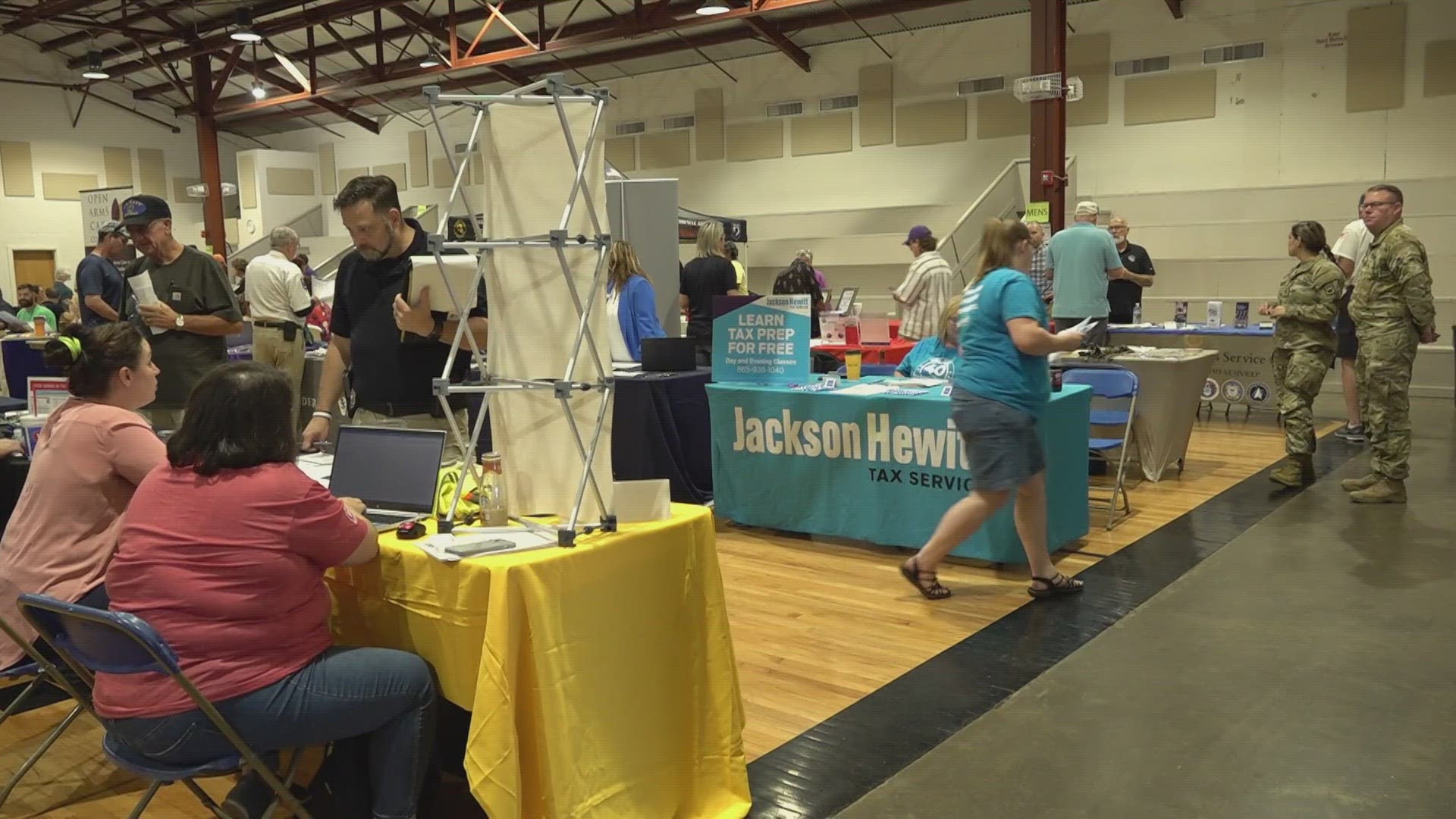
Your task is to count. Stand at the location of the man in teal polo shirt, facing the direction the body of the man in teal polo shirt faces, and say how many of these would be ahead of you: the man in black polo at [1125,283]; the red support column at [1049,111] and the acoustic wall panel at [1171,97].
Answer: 3

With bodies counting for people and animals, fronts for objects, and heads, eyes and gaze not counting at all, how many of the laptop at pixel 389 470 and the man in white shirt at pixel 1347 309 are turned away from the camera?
0

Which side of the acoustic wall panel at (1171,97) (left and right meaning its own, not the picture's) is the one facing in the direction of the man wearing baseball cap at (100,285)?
front

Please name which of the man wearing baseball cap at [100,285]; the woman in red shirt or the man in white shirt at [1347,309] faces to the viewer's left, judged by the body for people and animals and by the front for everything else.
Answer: the man in white shirt

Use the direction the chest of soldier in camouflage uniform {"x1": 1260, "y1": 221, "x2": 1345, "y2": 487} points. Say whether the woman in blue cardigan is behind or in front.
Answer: in front

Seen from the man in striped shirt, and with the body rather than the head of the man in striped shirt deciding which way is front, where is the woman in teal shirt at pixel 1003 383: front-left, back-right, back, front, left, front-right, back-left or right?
back-left

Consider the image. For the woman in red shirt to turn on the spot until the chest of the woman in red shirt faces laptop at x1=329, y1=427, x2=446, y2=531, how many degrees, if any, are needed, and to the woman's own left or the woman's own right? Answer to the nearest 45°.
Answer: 0° — they already face it

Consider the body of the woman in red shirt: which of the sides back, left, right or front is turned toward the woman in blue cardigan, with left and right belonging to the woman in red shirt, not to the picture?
front

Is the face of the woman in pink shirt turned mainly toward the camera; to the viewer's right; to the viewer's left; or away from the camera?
to the viewer's right

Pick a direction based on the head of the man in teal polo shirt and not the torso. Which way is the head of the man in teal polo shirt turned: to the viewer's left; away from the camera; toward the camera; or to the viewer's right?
away from the camera

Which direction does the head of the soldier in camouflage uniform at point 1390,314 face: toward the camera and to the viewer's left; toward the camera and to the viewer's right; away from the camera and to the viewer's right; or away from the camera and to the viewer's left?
toward the camera and to the viewer's left

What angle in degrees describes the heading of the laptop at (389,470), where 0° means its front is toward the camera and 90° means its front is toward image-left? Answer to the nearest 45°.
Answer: approximately 45°

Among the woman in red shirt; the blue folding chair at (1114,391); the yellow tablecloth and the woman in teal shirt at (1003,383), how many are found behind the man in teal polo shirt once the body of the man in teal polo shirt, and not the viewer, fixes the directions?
4

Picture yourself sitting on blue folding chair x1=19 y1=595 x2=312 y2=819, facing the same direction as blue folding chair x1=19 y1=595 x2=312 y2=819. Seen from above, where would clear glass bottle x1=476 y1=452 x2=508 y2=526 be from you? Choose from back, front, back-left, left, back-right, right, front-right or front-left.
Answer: front-right

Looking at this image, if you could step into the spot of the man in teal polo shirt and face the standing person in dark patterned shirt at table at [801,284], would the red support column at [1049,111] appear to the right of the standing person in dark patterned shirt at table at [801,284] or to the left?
right

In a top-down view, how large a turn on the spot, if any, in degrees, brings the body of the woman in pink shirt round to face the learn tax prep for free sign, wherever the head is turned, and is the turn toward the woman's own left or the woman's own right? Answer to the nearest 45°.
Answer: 0° — they already face it

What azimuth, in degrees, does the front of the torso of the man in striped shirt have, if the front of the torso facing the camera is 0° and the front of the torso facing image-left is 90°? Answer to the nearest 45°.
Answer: approximately 135°

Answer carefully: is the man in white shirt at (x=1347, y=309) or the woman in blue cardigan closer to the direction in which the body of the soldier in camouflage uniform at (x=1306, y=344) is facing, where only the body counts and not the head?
the woman in blue cardigan

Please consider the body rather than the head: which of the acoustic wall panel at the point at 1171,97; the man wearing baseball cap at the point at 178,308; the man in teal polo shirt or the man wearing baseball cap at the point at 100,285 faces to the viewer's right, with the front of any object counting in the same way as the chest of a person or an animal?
the man wearing baseball cap at the point at 100,285
